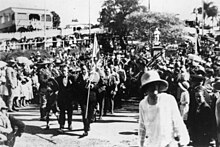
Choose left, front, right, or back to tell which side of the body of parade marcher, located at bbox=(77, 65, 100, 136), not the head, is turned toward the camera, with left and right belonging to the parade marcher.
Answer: front

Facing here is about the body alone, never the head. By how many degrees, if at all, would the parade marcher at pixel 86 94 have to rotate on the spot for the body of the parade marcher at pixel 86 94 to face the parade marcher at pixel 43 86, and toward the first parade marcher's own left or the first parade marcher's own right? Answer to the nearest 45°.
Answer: approximately 135° to the first parade marcher's own right

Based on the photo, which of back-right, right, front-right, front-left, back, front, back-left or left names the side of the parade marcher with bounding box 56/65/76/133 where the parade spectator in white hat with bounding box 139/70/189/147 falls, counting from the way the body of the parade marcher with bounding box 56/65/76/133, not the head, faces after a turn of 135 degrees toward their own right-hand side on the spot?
back-left

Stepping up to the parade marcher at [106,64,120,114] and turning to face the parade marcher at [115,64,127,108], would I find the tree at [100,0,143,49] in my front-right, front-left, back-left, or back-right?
front-left

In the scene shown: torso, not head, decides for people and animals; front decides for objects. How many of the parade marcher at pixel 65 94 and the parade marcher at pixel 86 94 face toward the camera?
2

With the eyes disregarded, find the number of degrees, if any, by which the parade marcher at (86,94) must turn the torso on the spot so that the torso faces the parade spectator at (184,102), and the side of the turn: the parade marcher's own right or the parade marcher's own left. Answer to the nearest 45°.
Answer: approximately 45° to the parade marcher's own left

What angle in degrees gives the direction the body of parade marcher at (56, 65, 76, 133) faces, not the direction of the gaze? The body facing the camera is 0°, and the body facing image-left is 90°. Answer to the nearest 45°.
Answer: approximately 0°
